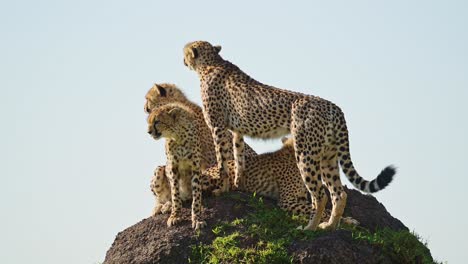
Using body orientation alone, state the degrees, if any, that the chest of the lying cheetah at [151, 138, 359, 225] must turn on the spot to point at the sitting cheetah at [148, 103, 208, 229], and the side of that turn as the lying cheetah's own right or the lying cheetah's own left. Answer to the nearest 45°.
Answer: approximately 45° to the lying cheetah's own left

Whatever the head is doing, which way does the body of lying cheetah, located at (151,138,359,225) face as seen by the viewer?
to the viewer's left
